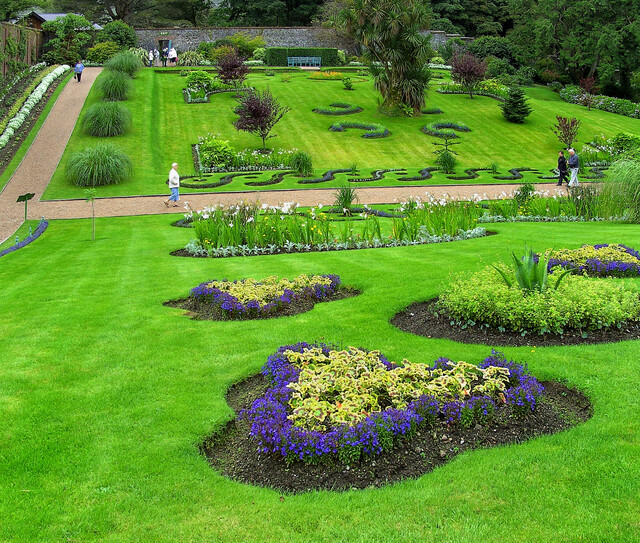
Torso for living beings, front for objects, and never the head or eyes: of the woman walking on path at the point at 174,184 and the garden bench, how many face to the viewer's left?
1

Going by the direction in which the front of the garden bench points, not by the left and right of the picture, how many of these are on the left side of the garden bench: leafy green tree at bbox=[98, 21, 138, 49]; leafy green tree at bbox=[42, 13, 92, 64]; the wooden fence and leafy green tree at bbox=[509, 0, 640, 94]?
1

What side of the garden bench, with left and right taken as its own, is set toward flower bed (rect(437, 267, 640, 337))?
front

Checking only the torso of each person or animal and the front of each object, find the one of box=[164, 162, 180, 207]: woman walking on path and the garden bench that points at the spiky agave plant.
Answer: the garden bench

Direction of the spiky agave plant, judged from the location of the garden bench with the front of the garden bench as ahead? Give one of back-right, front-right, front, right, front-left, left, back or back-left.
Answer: front

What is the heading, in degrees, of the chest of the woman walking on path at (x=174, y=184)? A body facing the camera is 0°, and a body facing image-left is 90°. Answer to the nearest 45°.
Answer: approximately 90°

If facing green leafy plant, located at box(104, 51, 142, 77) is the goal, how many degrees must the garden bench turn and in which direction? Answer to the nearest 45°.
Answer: approximately 45° to its right

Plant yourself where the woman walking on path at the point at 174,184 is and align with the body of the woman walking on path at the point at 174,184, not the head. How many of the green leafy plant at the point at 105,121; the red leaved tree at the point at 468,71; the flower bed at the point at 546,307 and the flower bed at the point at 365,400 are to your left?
2

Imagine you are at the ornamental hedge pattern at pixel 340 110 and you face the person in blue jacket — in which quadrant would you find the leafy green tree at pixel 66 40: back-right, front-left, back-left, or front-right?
front-right

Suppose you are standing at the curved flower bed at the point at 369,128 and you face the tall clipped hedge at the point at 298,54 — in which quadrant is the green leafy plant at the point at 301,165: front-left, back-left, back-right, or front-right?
back-left

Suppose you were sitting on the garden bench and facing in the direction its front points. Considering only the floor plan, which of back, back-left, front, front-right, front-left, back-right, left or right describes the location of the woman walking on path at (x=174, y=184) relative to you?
front

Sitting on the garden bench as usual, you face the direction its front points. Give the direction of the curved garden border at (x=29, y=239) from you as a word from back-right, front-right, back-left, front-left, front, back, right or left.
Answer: front

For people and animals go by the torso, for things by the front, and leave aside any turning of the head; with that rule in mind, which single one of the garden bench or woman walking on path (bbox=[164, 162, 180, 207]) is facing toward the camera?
the garden bench

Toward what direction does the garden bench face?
toward the camera

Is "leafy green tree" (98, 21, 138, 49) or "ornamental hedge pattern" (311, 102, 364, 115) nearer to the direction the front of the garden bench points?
the ornamental hedge pattern
